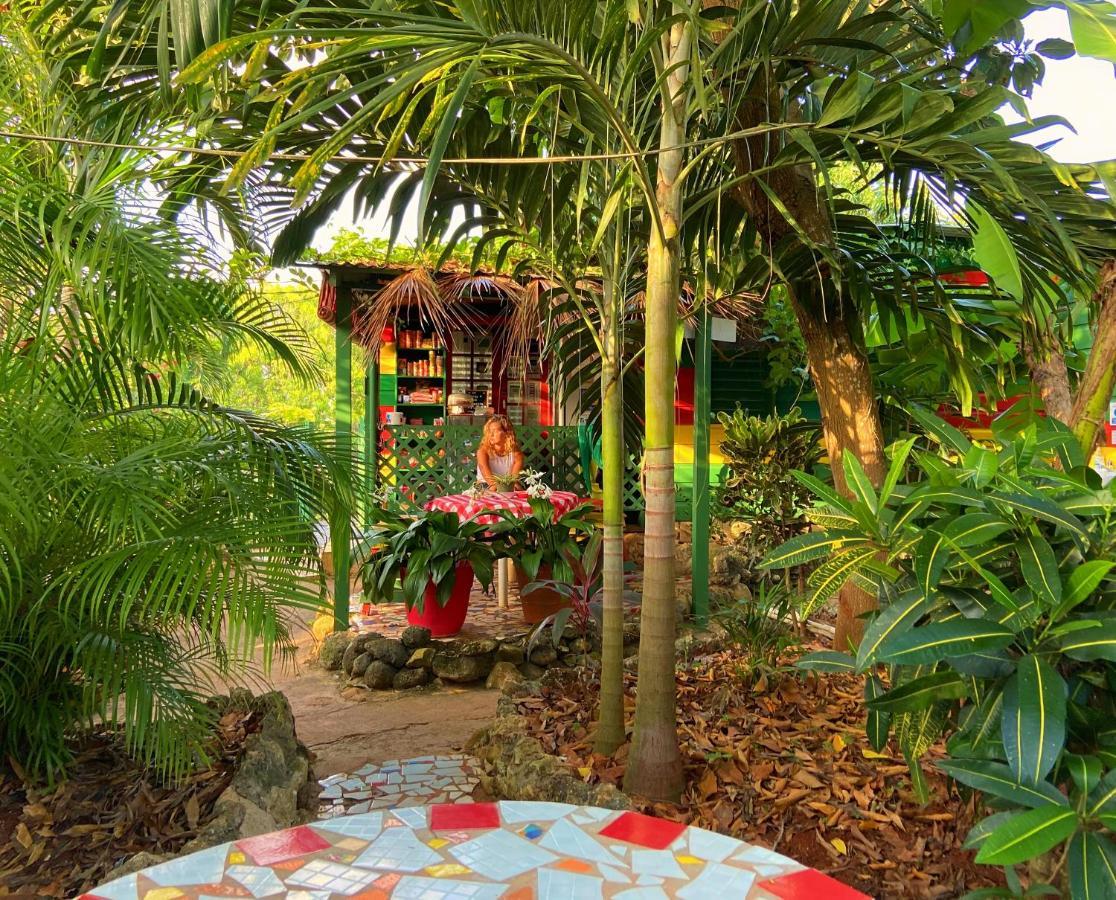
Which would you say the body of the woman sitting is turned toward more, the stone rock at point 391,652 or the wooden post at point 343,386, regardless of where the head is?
the stone rock

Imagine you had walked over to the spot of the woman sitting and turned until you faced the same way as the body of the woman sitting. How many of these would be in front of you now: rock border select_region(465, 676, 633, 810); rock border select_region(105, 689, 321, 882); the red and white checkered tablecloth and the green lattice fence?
3

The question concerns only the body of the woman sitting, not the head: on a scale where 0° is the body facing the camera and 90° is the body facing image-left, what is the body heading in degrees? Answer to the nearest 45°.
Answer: approximately 0°

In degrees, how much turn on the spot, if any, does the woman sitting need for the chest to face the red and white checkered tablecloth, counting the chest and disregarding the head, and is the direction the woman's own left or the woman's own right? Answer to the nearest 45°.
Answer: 0° — they already face it
